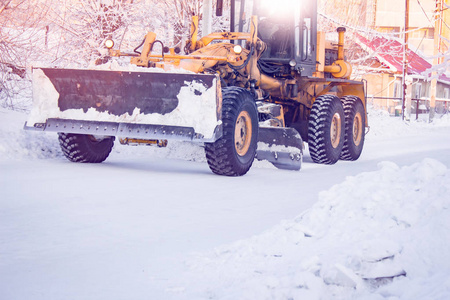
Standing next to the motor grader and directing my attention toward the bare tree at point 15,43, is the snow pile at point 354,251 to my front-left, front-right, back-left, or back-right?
back-left

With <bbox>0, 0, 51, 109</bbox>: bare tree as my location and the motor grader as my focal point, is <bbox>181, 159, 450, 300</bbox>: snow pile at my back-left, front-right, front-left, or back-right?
front-right

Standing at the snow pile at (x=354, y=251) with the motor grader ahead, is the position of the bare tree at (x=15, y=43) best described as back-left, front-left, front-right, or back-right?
front-left

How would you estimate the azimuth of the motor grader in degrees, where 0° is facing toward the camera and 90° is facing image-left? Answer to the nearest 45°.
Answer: approximately 45°

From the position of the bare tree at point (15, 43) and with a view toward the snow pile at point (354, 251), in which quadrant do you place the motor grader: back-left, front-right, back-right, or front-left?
front-left

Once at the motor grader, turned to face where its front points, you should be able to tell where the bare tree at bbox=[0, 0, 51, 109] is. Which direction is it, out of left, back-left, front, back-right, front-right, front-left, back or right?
right

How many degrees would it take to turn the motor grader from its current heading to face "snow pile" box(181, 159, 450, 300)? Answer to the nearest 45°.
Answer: approximately 45° to its left
